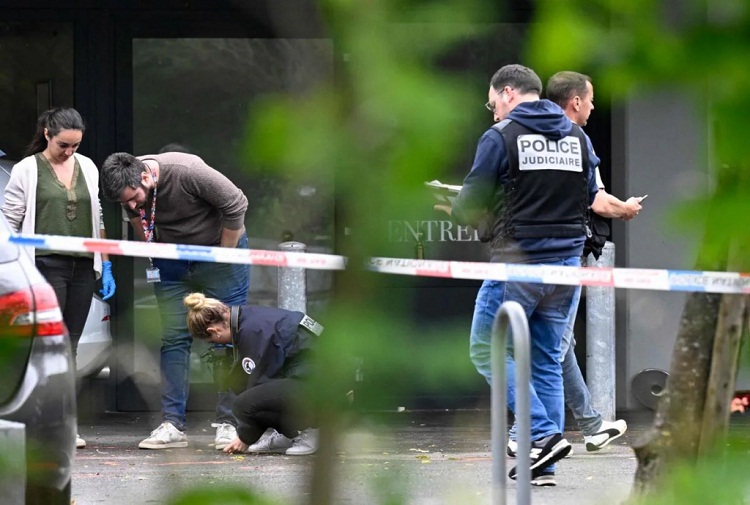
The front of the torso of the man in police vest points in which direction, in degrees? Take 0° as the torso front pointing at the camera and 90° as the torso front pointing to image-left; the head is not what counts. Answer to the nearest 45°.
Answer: approximately 135°

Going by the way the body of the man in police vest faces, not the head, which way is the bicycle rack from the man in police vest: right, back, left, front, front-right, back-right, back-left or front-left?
back-left

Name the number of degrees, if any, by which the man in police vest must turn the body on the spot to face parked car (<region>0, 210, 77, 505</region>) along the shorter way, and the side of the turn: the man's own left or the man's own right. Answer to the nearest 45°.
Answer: approximately 90° to the man's own left

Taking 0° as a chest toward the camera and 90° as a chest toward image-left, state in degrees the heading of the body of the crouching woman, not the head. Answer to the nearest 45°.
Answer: approximately 90°

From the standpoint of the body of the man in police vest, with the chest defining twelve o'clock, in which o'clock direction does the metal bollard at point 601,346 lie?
The metal bollard is roughly at 2 o'clock from the man in police vest.

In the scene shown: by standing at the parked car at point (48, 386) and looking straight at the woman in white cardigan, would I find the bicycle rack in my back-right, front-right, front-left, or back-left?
back-right

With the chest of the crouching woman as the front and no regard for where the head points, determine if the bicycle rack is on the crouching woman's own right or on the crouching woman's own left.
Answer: on the crouching woman's own left

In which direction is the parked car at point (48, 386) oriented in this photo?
away from the camera
